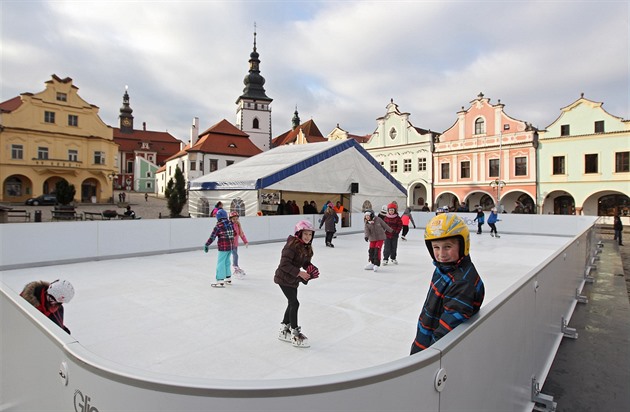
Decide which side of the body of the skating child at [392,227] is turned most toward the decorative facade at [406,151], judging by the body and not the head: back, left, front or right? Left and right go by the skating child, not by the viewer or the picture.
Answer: back

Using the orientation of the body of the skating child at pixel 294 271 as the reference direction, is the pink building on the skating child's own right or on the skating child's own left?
on the skating child's own left

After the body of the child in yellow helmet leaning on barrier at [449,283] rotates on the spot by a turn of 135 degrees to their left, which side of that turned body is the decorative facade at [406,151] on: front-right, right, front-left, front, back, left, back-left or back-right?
left

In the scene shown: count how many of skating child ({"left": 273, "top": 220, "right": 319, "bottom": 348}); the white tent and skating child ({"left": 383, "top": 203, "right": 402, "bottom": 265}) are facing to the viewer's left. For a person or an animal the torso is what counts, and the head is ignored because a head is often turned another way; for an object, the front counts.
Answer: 0

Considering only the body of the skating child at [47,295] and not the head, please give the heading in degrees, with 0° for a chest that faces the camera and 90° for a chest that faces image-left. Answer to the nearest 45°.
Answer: approximately 315°

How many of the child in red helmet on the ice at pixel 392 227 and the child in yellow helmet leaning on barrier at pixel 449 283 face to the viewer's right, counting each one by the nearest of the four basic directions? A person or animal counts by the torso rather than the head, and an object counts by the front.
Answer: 0

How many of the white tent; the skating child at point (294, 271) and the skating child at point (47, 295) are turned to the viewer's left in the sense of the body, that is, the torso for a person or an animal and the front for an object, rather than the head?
0

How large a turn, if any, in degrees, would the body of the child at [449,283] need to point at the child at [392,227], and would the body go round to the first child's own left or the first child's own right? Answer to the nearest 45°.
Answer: approximately 135° to the first child's own right

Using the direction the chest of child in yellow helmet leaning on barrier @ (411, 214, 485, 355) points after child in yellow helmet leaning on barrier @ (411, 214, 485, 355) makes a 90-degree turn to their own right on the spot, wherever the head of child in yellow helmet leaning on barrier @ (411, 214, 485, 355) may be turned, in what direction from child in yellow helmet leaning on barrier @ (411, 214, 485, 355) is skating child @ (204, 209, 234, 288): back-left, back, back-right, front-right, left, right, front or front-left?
front

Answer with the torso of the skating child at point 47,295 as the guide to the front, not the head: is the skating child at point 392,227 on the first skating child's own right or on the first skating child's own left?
on the first skating child's own left

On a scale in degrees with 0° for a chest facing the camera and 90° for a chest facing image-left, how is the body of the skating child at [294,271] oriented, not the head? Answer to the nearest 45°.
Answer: approximately 315°

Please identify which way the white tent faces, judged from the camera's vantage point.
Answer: facing the viewer and to the right of the viewer

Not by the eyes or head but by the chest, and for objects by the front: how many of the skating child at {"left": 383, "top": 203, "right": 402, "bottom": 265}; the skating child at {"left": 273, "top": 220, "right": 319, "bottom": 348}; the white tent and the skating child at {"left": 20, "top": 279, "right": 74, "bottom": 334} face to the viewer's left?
0

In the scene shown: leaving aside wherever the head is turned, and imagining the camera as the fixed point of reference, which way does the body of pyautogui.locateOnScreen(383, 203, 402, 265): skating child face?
toward the camera
